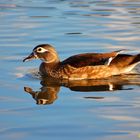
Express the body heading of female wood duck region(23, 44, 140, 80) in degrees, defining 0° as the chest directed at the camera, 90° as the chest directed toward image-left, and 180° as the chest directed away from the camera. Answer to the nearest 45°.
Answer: approximately 90°
